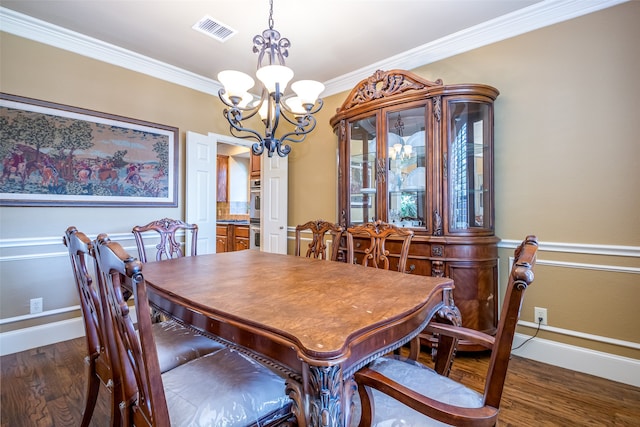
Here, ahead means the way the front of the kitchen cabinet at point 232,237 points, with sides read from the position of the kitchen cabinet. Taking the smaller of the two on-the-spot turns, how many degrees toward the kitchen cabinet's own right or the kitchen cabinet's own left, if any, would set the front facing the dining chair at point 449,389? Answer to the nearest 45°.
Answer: approximately 45° to the kitchen cabinet's own right

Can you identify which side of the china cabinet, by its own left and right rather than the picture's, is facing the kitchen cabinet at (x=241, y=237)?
right

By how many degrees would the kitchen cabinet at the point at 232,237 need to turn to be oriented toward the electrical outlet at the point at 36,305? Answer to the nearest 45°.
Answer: approximately 90° to its right

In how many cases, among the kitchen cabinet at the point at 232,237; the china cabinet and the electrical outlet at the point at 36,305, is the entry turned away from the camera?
0

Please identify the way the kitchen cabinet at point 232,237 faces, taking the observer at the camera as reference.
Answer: facing the viewer and to the right of the viewer

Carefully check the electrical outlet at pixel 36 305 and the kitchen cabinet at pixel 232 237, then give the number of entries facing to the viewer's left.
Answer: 0

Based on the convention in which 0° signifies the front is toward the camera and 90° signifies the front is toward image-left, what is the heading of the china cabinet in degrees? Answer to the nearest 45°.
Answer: approximately 45°

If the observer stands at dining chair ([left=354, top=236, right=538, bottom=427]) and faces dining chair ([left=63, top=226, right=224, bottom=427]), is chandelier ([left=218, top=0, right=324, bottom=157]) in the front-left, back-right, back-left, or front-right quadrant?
front-right

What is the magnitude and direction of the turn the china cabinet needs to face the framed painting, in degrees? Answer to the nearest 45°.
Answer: approximately 45° to its right

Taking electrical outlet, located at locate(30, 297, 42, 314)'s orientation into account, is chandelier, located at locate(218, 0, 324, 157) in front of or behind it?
in front

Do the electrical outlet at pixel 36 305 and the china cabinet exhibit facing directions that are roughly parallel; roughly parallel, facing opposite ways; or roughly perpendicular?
roughly perpendicular
